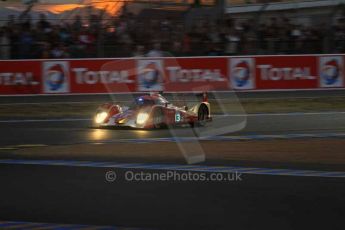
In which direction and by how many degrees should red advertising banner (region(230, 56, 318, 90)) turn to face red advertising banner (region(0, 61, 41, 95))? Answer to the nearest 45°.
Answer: approximately 90° to its right

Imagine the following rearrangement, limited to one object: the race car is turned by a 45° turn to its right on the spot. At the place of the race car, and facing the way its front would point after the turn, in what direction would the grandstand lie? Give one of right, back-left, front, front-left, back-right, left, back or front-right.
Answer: right

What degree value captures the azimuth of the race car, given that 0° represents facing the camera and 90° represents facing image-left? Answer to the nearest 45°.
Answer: approximately 45°

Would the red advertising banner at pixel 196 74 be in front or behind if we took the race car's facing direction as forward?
behind

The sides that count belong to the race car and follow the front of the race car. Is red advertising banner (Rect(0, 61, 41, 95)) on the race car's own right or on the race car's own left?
on the race car's own right

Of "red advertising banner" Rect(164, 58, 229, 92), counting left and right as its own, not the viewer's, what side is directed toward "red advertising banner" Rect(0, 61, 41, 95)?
right
